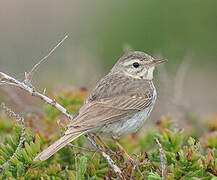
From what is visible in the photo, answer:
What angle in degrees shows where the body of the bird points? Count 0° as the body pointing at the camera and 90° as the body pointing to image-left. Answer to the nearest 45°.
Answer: approximately 270°
